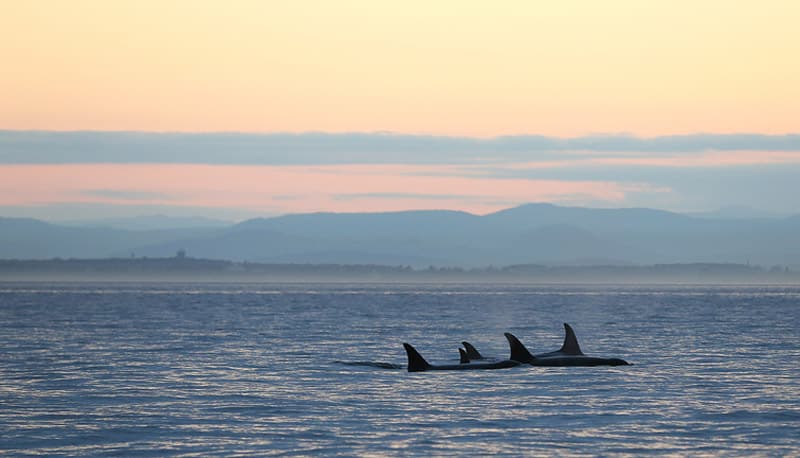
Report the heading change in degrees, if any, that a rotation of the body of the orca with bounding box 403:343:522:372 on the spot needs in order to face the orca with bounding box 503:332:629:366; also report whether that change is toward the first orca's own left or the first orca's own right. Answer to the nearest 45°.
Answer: approximately 45° to the first orca's own left

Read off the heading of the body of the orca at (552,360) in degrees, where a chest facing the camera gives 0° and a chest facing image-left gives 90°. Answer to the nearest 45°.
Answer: approximately 270°

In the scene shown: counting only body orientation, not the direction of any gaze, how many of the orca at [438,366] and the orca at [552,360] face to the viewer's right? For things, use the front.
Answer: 2

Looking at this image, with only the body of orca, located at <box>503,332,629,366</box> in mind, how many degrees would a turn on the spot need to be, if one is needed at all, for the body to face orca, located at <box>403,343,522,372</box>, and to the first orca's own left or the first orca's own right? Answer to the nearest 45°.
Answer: approximately 135° to the first orca's own right

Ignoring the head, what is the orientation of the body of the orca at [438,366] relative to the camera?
to the viewer's right
